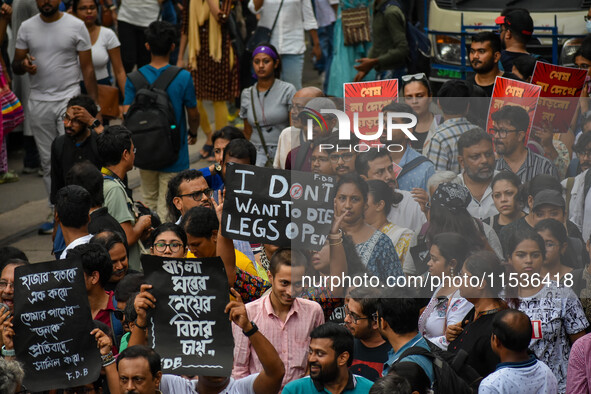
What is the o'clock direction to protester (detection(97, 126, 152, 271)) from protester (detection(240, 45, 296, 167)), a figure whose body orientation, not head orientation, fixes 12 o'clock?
protester (detection(97, 126, 152, 271)) is roughly at 1 o'clock from protester (detection(240, 45, 296, 167)).

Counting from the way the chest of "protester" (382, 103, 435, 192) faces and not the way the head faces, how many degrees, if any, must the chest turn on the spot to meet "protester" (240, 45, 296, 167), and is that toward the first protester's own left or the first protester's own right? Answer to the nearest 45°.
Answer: approximately 90° to the first protester's own right

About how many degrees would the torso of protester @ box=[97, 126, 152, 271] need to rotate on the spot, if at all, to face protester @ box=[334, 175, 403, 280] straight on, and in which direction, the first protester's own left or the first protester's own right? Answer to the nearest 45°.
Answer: approximately 45° to the first protester's own right

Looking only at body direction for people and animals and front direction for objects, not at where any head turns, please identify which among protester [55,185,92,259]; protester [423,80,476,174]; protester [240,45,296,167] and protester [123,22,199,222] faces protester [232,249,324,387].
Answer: protester [240,45,296,167]

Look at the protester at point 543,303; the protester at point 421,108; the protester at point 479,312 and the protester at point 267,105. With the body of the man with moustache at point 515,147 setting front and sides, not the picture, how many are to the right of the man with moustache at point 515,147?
2

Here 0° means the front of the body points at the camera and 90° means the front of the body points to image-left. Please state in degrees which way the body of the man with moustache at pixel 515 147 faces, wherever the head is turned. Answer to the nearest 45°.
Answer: approximately 45°

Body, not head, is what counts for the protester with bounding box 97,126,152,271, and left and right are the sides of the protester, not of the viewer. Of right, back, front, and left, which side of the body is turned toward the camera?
right

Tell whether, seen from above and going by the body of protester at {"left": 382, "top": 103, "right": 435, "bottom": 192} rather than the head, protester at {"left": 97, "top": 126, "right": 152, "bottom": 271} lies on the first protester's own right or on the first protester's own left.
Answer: on the first protester's own right
